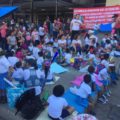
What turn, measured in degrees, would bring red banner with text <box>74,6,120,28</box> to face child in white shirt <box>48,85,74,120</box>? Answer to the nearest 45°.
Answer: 0° — it already faces them

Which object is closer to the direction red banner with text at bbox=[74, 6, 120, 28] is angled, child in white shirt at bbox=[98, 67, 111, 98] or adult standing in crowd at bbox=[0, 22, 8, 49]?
the child in white shirt

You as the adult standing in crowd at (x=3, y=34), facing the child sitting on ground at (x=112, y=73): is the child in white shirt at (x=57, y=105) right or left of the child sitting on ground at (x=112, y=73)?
right

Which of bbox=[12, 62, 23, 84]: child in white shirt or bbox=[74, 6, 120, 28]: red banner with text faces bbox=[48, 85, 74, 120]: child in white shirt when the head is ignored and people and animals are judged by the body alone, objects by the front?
the red banner with text

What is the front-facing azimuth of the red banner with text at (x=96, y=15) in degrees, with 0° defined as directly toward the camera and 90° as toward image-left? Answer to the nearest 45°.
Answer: approximately 0°
